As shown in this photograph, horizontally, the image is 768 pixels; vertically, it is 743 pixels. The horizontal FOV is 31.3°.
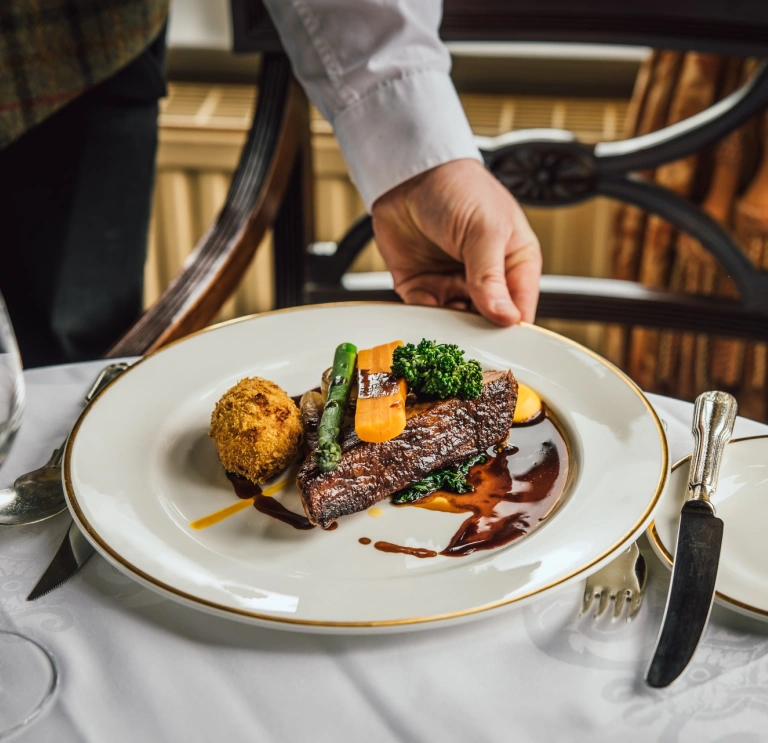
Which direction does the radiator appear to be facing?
toward the camera

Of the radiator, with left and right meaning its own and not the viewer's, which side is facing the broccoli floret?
front

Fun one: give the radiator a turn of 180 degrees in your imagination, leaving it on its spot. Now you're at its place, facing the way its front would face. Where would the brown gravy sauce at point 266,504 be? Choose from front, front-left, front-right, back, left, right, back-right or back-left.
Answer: back

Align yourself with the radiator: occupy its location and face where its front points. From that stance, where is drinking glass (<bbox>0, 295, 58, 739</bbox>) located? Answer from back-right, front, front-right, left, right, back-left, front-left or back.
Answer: front

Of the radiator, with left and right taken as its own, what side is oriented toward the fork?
front

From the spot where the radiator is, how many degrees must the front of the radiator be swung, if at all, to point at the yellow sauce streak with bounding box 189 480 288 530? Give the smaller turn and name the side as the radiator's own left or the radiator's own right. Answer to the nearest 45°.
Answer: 0° — it already faces it

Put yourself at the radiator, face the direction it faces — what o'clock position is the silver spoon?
The silver spoon is roughly at 12 o'clock from the radiator.

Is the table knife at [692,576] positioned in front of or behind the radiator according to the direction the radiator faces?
in front

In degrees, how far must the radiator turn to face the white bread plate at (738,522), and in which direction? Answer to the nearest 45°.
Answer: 0° — it already faces it

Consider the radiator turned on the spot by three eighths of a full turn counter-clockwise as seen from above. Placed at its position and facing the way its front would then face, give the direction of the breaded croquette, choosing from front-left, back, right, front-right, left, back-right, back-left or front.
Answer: back-right

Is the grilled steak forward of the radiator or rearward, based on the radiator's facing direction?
forward
